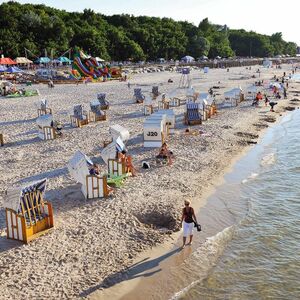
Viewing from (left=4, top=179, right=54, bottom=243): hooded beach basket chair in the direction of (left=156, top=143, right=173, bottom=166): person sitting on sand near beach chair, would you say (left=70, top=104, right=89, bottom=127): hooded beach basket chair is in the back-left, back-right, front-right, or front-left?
front-left

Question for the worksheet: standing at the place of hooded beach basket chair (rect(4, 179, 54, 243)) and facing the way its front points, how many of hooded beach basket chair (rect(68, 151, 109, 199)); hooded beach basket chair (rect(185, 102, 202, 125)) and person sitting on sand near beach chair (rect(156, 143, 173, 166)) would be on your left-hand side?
3

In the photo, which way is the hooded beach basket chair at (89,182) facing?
to the viewer's right

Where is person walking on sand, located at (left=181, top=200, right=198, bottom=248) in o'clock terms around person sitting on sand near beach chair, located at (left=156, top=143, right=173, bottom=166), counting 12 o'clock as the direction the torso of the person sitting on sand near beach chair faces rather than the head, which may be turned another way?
The person walking on sand is roughly at 12 o'clock from the person sitting on sand near beach chair.

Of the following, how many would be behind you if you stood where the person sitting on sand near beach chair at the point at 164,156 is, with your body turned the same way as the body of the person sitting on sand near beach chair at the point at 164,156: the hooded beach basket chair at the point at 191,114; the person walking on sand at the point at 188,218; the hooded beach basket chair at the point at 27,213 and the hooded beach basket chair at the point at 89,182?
1

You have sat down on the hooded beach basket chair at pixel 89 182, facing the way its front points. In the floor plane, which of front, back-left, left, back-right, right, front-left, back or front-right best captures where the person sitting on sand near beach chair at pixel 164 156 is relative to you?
front-left

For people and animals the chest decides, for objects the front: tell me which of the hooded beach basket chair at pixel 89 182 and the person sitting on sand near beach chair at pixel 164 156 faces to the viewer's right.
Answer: the hooded beach basket chair

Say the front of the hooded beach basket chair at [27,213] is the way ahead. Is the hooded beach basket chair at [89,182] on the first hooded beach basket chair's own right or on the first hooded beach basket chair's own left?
on the first hooded beach basket chair's own left

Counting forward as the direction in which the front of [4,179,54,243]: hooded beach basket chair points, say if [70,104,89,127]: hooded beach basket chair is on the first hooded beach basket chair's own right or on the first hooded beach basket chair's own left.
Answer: on the first hooded beach basket chair's own left

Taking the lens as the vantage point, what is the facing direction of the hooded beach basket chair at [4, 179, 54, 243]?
facing the viewer and to the right of the viewer

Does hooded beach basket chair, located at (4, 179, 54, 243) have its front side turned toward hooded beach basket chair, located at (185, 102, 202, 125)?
no

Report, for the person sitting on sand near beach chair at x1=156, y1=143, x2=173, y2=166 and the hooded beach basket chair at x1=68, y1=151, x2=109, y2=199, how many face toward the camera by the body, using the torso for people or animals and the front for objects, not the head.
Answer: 1

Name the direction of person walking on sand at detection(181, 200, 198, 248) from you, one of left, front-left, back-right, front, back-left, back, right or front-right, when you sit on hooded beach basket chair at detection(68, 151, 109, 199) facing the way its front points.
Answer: front-right

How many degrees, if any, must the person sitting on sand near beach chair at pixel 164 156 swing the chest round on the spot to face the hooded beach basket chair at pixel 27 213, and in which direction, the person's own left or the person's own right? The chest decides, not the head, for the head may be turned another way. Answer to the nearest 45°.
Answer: approximately 45° to the person's own right

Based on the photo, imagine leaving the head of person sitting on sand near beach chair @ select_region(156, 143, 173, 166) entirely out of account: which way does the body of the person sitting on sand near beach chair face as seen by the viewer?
toward the camera
